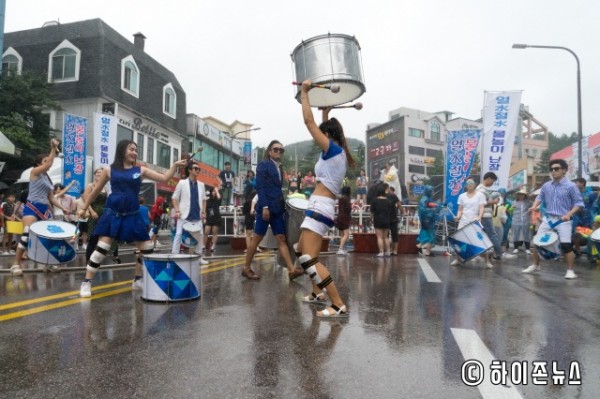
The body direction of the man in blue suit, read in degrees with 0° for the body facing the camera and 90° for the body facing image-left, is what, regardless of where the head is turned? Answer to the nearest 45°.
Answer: approximately 315°

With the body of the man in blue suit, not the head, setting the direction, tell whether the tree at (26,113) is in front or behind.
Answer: behind

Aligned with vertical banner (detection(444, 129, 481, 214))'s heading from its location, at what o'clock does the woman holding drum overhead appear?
The woman holding drum overhead is roughly at 12 o'clock from the vertical banner.

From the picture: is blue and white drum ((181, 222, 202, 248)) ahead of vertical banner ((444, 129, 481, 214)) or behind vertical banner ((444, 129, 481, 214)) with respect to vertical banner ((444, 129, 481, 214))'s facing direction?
ahead

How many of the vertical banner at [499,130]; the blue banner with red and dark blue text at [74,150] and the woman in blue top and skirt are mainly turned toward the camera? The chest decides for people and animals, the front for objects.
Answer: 3

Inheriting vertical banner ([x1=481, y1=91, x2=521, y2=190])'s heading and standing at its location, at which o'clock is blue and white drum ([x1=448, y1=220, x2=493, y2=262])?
The blue and white drum is roughly at 12 o'clock from the vertical banner.

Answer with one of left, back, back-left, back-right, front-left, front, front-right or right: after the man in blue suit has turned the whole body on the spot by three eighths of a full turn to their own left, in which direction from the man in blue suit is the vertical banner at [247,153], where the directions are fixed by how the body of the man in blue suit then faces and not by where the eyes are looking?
front

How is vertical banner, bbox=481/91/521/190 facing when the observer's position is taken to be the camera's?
facing the viewer

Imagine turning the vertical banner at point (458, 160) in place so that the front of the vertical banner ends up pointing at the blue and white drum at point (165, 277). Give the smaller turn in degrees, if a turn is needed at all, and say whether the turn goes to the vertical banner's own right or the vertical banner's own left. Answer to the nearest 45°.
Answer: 0° — it already faces it

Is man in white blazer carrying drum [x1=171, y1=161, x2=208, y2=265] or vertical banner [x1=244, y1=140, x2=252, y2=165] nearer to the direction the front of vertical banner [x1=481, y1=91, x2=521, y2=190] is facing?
the man in white blazer carrying drum

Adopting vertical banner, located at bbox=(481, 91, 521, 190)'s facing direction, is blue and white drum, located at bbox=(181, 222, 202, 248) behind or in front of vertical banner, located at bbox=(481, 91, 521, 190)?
in front

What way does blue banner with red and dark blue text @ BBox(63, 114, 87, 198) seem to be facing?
toward the camera

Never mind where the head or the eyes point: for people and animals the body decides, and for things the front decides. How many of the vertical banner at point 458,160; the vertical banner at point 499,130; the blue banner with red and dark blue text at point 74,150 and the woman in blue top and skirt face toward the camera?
4

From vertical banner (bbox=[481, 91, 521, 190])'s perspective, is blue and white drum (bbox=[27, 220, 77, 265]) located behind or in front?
in front
